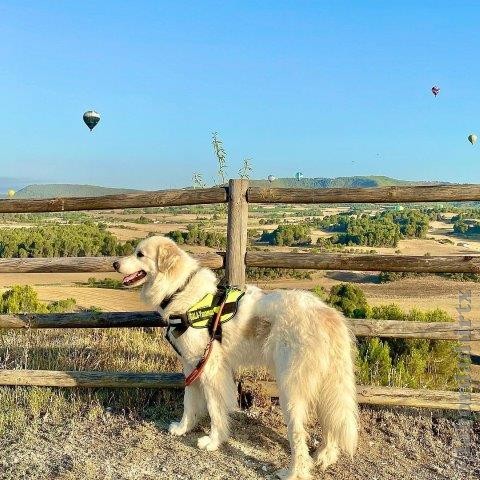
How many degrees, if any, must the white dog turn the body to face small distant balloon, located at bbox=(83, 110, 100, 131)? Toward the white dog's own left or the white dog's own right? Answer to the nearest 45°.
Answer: approximately 45° to the white dog's own right

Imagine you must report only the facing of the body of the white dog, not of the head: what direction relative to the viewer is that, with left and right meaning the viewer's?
facing away from the viewer and to the left of the viewer
